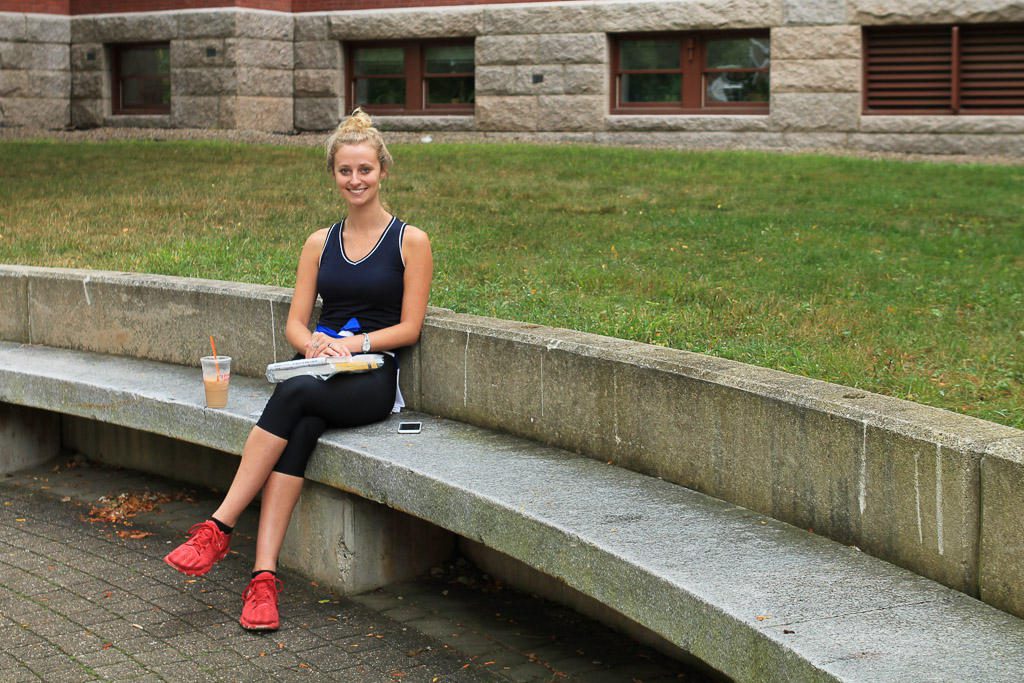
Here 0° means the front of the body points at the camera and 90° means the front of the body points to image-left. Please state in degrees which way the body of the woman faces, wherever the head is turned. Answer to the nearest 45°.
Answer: approximately 45°

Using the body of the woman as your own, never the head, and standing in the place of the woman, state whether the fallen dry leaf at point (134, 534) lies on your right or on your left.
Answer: on your right
